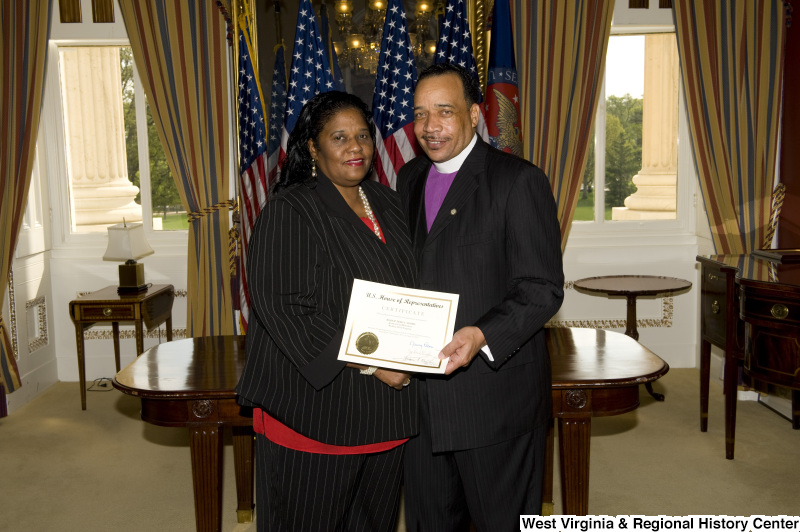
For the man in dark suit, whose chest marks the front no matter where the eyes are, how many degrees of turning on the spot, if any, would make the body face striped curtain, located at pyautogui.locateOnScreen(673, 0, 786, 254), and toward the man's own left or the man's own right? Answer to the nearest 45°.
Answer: approximately 180°

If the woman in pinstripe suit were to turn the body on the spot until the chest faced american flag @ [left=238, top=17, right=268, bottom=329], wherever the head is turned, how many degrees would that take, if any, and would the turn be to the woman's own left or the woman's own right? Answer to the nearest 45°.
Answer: approximately 135° to the woman's own left

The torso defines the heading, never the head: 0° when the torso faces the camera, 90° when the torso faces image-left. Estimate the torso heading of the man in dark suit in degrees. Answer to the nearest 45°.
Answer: approximately 45°

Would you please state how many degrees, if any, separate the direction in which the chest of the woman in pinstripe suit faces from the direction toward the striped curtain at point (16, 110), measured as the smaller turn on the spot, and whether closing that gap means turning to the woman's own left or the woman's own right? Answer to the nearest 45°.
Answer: approximately 180°

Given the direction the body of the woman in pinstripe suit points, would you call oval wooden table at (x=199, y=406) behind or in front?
behind

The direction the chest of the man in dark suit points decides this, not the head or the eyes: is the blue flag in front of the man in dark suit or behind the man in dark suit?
behind

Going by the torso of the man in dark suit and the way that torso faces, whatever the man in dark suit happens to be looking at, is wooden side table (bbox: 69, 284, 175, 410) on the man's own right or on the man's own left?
on the man's own right

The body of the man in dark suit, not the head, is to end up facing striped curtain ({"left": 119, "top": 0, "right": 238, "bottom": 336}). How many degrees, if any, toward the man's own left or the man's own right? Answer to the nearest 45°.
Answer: approximately 90° to the man's own right

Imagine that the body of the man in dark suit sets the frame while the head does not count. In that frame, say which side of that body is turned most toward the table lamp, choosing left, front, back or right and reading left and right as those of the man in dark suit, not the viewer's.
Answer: right
